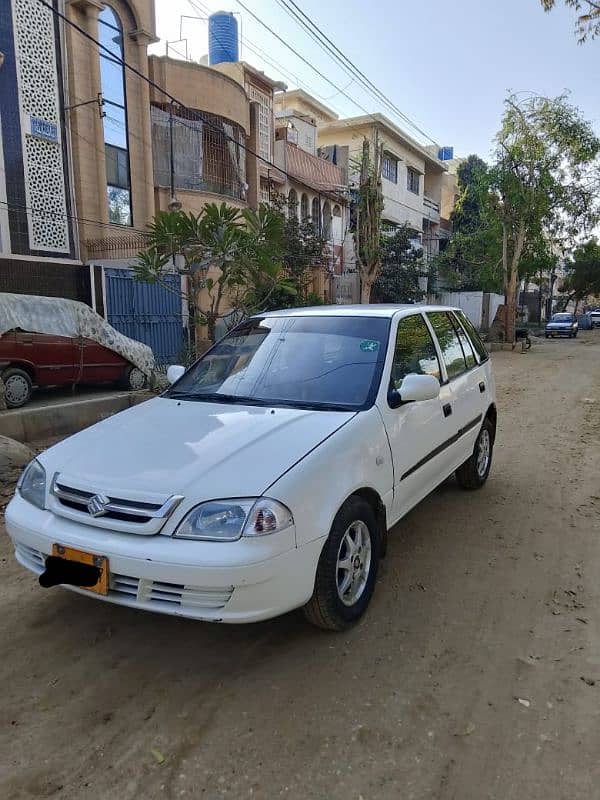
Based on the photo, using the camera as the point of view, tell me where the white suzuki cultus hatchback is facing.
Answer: facing the viewer and to the left of the viewer

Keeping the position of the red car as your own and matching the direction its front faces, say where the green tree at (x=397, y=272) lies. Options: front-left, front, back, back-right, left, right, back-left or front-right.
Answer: front

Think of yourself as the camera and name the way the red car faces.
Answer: facing away from the viewer and to the right of the viewer

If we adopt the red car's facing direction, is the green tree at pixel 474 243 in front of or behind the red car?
in front

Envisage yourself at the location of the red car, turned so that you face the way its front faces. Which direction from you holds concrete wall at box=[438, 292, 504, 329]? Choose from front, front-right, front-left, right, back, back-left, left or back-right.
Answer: front

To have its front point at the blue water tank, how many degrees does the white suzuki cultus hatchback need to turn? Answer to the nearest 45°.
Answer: approximately 135° to its right

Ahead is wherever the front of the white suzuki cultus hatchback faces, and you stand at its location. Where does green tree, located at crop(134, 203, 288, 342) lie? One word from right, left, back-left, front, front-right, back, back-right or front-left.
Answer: back-right

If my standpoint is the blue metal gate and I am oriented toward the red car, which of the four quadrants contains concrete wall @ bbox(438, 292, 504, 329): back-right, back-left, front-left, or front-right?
back-left

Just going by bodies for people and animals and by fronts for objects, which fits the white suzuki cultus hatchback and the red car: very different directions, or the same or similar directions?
very different directions

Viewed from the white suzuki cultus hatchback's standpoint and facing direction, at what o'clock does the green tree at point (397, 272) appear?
The green tree is roughly at 5 o'clock from the white suzuki cultus hatchback.
